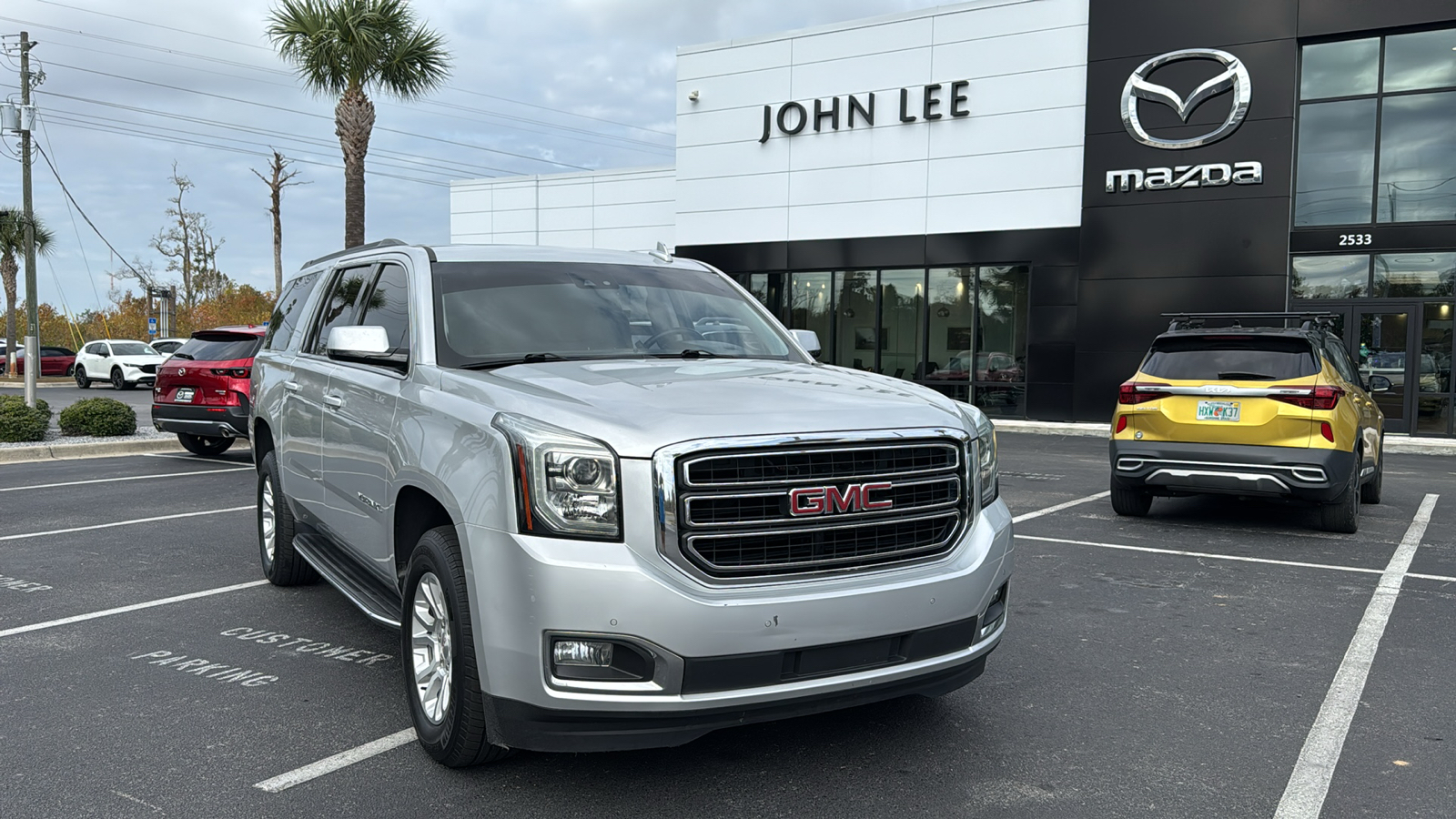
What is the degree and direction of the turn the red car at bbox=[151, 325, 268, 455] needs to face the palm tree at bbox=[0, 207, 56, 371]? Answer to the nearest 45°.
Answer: approximately 45° to its left

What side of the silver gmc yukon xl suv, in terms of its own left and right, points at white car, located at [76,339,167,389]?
back

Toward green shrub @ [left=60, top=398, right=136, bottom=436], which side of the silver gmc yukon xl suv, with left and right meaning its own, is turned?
back

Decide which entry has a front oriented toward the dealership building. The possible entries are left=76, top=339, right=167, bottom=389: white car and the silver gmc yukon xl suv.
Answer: the white car

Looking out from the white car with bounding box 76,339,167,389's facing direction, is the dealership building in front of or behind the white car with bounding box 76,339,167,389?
in front

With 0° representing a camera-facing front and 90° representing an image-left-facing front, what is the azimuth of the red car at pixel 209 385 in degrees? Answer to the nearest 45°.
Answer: approximately 225°

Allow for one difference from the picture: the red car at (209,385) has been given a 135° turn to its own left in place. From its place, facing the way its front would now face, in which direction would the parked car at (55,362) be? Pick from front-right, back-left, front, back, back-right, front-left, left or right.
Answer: right

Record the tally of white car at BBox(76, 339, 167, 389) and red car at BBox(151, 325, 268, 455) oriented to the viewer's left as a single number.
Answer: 0

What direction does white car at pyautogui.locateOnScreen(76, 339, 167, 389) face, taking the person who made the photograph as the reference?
facing the viewer and to the right of the viewer

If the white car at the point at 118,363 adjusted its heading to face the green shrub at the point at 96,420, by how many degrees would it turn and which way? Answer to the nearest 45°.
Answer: approximately 45° to its right

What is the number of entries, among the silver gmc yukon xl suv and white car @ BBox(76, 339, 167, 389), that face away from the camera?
0

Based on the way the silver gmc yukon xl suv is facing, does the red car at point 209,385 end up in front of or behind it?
behind

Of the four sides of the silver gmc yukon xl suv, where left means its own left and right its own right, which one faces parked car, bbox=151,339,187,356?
back
